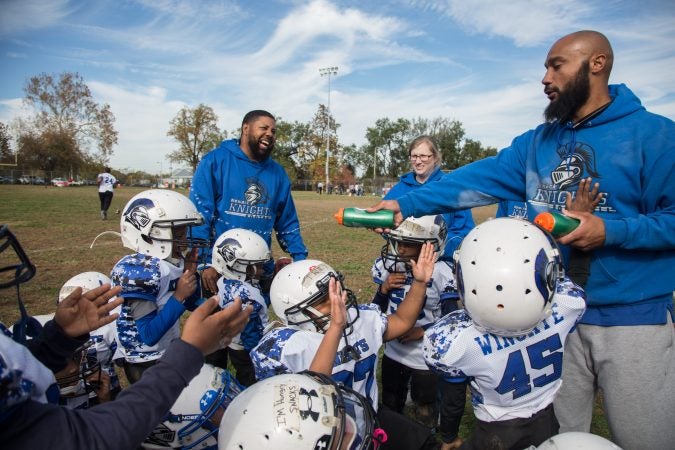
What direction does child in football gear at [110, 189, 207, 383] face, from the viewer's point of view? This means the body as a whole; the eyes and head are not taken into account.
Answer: to the viewer's right

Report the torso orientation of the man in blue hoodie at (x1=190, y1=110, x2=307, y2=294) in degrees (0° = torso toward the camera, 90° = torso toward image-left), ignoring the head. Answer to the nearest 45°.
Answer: approximately 315°

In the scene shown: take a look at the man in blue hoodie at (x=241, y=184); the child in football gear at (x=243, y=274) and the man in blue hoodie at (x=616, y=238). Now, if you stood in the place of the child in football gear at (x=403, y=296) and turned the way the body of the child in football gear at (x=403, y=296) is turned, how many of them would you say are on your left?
1

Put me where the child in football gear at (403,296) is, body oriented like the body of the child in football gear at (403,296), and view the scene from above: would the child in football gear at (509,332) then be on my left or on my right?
on my left

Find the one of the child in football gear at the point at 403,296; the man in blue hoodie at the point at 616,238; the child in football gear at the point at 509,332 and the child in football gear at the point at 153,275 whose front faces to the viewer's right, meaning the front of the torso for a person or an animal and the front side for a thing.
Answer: the child in football gear at the point at 153,275

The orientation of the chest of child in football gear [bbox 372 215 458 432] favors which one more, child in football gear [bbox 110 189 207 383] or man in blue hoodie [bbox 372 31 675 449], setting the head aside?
the child in football gear

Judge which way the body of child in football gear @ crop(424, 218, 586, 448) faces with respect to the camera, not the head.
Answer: away from the camera

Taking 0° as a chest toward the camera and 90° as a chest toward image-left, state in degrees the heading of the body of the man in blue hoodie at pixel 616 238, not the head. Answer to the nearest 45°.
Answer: approximately 45°

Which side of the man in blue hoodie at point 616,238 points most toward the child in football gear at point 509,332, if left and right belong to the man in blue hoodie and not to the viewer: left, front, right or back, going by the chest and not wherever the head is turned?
front

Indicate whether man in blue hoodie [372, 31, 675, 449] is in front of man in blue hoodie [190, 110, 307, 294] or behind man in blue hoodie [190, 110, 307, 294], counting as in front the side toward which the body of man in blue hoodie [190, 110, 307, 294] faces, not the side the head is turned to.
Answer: in front

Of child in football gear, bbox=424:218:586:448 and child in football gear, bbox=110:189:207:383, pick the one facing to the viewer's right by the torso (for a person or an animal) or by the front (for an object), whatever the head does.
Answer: child in football gear, bbox=110:189:207:383

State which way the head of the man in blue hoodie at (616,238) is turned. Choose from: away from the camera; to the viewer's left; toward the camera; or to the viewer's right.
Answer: to the viewer's left

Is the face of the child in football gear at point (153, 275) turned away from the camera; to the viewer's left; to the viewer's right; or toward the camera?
to the viewer's right
